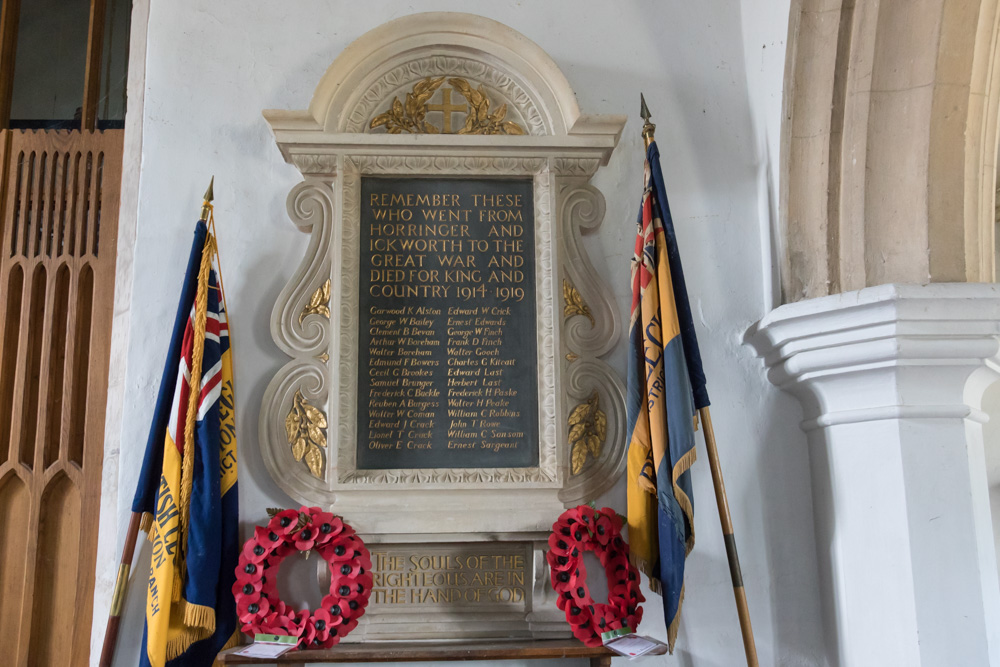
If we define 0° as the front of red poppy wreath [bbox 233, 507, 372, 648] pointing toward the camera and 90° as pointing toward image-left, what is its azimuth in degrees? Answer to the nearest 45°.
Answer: approximately 0°

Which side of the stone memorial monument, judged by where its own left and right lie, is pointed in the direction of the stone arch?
left

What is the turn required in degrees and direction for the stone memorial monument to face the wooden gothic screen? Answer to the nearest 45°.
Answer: approximately 90° to its right

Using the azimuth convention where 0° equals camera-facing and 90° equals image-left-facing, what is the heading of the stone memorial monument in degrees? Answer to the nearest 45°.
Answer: approximately 0°

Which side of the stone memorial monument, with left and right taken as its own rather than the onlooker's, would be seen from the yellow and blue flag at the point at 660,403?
left

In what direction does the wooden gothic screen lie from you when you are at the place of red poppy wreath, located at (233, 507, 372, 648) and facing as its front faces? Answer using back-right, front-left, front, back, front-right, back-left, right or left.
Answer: back-right

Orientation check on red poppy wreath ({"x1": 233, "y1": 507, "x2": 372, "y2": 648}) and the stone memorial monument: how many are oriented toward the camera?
2
